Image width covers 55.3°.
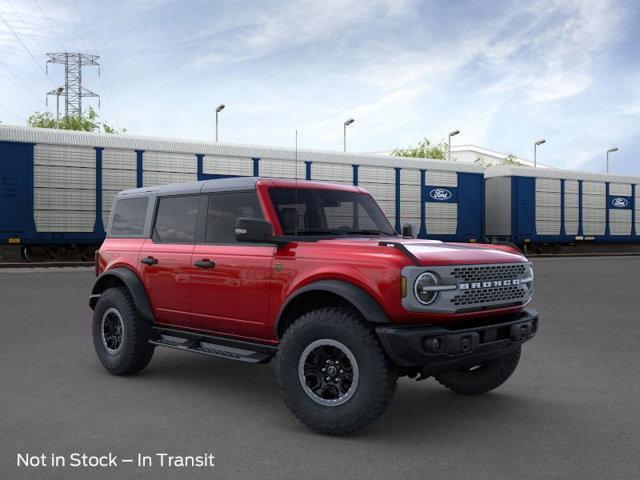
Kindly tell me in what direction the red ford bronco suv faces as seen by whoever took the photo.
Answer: facing the viewer and to the right of the viewer

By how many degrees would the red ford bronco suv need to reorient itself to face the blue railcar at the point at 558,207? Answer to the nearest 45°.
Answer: approximately 90° to its left

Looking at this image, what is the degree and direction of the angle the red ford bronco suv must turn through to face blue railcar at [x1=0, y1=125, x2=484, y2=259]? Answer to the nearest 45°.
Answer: approximately 180°
